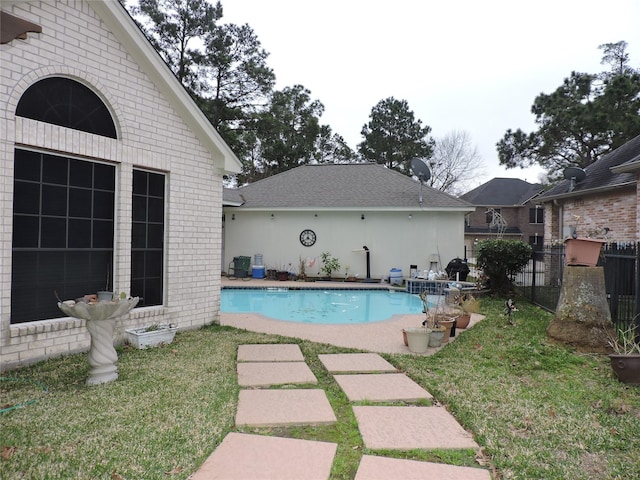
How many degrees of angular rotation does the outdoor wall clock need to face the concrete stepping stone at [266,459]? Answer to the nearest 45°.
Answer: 0° — it already faces it

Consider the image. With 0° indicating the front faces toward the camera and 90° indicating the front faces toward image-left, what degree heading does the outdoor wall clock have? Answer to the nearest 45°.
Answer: approximately 0°

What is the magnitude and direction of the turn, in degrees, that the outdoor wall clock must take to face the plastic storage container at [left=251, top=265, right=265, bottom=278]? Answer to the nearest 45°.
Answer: approximately 90° to its right

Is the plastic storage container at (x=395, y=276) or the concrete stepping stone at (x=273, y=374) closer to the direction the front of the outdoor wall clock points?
the concrete stepping stone

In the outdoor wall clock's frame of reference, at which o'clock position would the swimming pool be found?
The swimming pool is roughly at 12 o'clock from the outdoor wall clock.

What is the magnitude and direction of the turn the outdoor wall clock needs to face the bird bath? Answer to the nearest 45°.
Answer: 0° — it already faces it

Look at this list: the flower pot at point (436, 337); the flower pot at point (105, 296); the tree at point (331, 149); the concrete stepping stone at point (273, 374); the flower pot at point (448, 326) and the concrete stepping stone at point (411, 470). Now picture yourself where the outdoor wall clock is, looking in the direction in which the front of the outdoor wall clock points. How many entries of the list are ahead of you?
5

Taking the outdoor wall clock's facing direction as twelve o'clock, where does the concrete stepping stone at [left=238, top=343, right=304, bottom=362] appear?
The concrete stepping stone is roughly at 12 o'clock from the outdoor wall clock.

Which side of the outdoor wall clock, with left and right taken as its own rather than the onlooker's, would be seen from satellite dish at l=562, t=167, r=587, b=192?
left

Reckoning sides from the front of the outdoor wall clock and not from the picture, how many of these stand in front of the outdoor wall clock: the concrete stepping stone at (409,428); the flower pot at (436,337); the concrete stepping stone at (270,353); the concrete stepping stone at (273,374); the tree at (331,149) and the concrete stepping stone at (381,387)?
5

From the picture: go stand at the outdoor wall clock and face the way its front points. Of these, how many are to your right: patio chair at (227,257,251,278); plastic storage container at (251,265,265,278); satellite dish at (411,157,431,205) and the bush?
2

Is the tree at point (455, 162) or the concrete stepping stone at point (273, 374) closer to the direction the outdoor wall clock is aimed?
the concrete stepping stone

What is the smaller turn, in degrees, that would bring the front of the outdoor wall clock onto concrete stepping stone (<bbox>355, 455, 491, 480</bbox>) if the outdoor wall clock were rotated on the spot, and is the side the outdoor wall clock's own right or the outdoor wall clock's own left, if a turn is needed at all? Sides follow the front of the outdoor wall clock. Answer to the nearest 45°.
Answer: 0° — it already faces it

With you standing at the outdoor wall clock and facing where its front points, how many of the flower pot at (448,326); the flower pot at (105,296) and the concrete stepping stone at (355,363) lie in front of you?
3

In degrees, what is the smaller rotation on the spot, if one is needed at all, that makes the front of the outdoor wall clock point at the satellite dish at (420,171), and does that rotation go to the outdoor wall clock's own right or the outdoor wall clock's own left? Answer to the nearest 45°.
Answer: approximately 90° to the outdoor wall clock's own left

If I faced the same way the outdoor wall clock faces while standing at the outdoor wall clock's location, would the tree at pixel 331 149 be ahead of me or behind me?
behind

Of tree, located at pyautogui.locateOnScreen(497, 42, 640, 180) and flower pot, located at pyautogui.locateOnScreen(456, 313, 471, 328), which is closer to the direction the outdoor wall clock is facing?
the flower pot

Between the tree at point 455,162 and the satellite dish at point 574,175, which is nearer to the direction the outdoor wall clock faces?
the satellite dish
